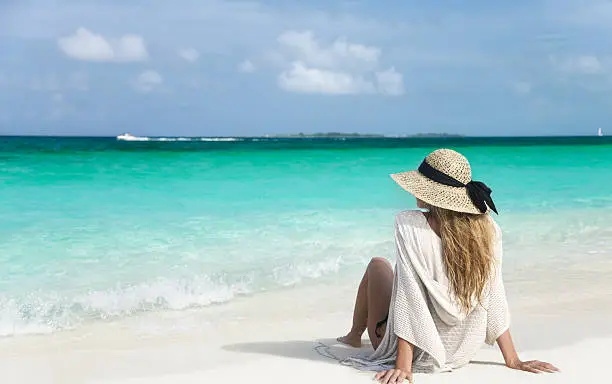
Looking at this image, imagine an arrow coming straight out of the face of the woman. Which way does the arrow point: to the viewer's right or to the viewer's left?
to the viewer's left

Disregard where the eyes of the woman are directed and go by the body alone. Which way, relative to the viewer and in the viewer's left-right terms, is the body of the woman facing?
facing away from the viewer and to the left of the viewer
